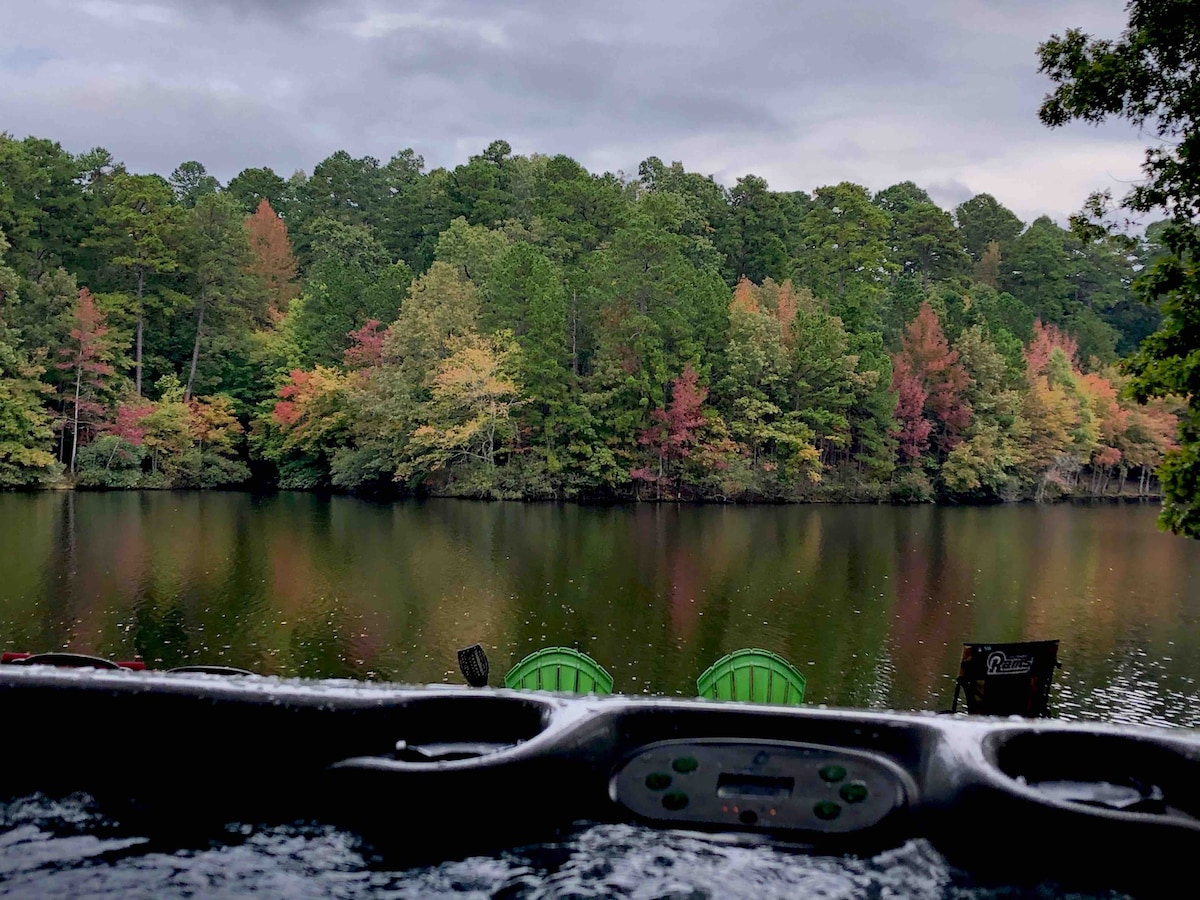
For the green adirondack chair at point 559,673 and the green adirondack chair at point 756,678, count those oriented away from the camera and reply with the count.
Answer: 2

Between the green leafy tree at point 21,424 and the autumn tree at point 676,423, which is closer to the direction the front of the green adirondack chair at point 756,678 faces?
the autumn tree

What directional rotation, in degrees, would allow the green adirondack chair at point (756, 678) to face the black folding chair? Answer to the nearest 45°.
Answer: approximately 135° to its right

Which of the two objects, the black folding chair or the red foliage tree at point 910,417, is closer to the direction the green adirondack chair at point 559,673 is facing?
the red foliage tree

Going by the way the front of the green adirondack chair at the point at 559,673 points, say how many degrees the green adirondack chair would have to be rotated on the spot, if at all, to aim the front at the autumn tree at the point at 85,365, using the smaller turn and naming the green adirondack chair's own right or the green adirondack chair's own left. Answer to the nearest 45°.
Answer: approximately 45° to the green adirondack chair's own left

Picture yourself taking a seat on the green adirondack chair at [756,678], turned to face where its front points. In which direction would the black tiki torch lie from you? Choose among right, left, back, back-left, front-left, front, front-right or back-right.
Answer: back-left

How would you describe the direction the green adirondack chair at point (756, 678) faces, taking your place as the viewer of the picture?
facing away from the viewer

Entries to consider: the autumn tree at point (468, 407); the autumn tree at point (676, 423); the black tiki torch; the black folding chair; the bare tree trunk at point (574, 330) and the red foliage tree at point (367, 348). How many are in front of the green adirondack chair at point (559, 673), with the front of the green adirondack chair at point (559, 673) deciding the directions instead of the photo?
4

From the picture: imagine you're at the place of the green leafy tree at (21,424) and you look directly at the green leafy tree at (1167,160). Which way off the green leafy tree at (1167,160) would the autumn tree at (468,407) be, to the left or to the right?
left

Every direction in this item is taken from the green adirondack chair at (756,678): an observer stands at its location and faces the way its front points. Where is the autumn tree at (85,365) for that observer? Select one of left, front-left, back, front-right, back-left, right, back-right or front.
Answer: front-left

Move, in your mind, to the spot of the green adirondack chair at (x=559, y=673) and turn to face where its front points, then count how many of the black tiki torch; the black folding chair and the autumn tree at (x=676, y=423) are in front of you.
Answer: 1

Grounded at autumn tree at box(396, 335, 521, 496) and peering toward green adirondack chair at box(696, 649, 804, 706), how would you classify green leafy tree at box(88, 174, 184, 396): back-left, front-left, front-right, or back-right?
back-right

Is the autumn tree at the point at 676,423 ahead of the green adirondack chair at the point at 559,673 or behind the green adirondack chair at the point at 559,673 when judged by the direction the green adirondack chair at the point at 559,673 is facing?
ahead

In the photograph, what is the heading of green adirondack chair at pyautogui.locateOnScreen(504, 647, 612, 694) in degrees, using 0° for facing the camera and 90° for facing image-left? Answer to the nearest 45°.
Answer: approximately 180°

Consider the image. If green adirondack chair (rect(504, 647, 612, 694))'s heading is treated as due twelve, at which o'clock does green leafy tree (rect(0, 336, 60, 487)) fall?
The green leafy tree is roughly at 11 o'clock from the green adirondack chair.
